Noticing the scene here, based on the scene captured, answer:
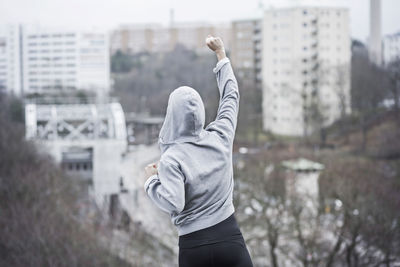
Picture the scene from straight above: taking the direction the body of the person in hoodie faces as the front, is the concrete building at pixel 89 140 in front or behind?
in front

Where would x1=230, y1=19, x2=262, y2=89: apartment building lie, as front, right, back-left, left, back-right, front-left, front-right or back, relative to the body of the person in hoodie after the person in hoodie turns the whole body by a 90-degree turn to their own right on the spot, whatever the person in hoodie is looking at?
front-left

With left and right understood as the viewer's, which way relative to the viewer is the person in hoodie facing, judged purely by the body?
facing away from the viewer and to the left of the viewer

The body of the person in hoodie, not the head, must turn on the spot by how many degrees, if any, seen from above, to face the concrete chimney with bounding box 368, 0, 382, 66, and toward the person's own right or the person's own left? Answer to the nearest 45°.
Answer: approximately 45° to the person's own right

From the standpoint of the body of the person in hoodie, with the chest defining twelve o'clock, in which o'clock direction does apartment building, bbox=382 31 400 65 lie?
The apartment building is roughly at 2 o'clock from the person in hoodie.

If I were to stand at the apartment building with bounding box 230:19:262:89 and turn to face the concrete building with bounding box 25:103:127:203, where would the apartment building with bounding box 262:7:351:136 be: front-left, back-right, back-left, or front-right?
front-left

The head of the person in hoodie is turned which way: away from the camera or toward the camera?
away from the camera

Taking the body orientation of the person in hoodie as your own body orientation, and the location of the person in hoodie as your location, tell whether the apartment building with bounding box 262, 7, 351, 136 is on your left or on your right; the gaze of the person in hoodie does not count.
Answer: on your right
